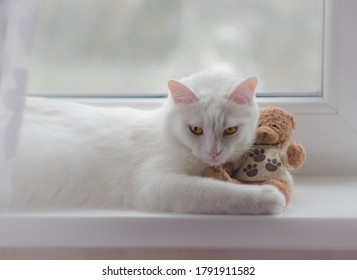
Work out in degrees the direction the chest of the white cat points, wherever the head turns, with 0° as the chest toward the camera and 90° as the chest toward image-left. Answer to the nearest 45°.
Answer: approximately 270°

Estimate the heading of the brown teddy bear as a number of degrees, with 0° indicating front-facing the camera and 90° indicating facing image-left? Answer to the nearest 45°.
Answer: approximately 45°
